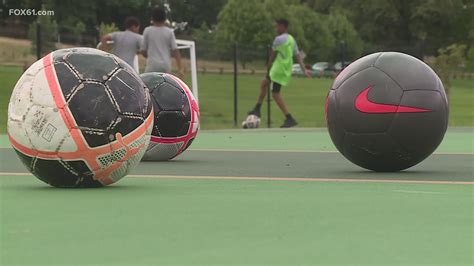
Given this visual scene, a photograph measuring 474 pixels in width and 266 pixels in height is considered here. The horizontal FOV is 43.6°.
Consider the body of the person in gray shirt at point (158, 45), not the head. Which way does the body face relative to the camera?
away from the camera

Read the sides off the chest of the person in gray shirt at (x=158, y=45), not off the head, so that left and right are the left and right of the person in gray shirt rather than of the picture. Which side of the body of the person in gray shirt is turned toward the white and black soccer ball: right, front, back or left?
back

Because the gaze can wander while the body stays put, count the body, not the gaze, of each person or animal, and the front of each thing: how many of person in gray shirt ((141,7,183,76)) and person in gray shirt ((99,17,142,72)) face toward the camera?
0

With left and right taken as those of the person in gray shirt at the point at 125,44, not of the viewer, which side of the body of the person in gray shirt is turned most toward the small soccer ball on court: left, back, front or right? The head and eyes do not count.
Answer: right

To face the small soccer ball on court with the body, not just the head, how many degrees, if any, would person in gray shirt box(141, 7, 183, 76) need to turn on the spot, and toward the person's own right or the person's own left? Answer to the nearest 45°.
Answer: approximately 45° to the person's own right

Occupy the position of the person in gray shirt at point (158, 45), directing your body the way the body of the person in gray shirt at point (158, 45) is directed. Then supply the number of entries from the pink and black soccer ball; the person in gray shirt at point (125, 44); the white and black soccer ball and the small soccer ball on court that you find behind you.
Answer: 2

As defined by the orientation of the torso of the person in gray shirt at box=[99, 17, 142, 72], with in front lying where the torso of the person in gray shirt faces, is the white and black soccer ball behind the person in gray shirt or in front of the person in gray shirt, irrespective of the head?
behind

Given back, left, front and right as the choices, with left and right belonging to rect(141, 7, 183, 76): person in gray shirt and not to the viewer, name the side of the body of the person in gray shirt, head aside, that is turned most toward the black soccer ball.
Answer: back

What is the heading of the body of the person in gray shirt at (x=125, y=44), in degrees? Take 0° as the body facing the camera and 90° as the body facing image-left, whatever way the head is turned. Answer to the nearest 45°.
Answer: approximately 225°

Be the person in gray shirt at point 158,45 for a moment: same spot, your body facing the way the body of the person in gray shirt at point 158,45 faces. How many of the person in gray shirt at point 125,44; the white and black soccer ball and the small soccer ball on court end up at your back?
1

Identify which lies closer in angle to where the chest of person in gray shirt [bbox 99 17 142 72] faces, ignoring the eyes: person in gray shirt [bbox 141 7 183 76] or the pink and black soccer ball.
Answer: the person in gray shirt

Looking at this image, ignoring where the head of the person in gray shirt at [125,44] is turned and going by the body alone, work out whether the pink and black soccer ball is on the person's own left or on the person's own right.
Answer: on the person's own right

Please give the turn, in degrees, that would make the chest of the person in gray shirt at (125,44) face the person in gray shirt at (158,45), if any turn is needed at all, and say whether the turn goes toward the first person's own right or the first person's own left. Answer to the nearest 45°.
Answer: approximately 90° to the first person's own right
